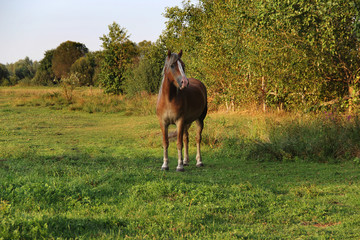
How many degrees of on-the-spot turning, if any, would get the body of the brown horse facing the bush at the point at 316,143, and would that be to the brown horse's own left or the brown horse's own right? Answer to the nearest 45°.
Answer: approximately 180°

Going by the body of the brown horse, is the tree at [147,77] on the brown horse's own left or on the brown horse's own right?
on the brown horse's own right

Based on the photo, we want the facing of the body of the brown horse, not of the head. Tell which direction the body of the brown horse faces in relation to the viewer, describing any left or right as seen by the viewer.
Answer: facing the viewer and to the left of the viewer

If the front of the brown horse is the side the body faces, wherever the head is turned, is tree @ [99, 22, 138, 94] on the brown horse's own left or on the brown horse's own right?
on the brown horse's own right
